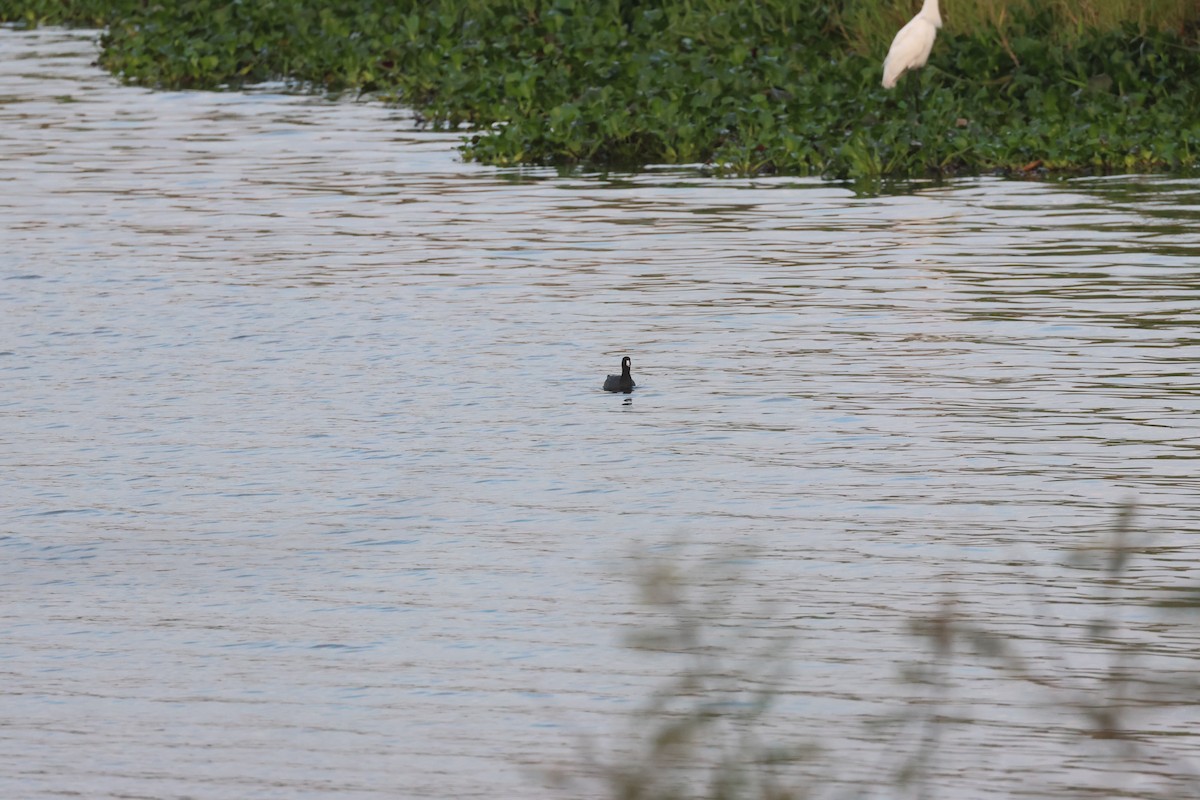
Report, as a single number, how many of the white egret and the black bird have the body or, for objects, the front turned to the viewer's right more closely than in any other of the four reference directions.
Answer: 2

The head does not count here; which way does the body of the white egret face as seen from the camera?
to the viewer's right

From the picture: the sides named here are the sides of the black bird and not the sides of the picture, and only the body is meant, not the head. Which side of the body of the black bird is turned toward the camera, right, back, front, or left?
right

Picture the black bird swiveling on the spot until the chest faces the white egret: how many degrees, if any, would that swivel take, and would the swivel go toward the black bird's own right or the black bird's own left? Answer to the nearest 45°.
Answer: approximately 90° to the black bird's own left
